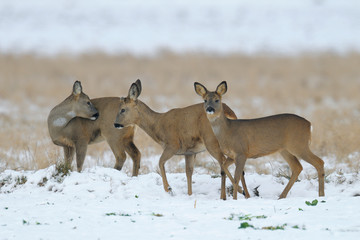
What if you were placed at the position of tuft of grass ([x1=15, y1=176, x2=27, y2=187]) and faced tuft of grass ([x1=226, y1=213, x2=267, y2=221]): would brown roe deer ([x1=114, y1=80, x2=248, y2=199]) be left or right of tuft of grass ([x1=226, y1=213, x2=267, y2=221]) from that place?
left

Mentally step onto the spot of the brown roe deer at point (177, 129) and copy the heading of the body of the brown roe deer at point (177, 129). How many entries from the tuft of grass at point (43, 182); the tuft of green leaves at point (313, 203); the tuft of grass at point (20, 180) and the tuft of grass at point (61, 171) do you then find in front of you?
3

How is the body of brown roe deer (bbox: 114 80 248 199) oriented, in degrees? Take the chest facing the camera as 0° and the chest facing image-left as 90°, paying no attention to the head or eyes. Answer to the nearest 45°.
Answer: approximately 90°

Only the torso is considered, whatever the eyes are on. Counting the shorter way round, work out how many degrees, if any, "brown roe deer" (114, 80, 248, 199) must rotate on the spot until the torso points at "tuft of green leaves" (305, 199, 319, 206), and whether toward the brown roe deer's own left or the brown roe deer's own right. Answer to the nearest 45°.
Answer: approximately 135° to the brown roe deer's own left

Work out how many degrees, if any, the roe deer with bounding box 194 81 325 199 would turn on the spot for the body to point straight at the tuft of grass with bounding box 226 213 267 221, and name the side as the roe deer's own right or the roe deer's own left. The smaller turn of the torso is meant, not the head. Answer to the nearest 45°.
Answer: approximately 90° to the roe deer's own left

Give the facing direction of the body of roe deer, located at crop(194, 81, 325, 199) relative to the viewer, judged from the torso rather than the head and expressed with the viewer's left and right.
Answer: facing to the left of the viewer

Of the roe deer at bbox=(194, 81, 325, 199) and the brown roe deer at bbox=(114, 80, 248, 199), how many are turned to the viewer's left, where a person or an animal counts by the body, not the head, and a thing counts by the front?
2
